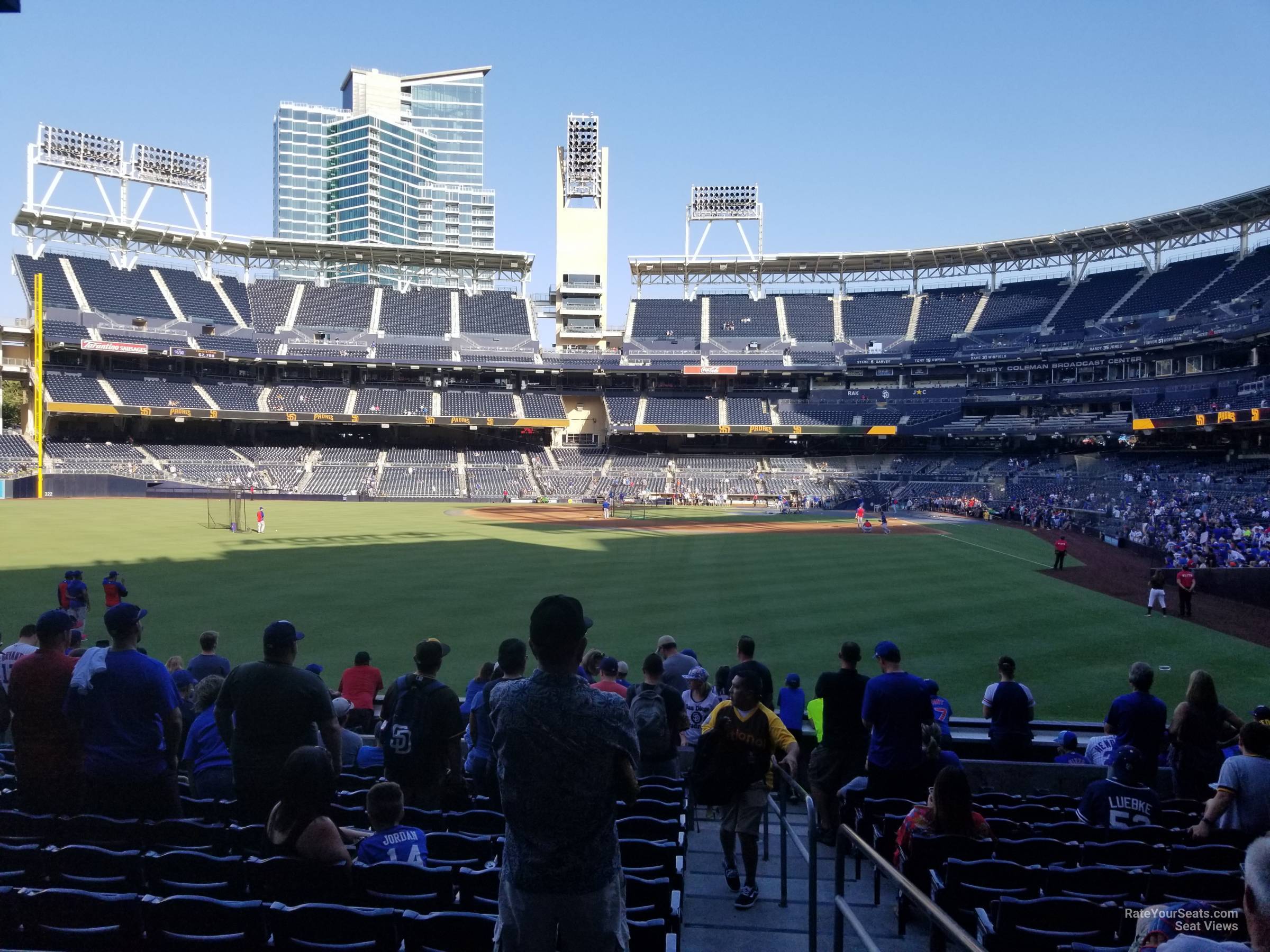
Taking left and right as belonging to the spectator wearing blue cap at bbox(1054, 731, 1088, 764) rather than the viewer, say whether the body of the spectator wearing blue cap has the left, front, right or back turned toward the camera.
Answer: back

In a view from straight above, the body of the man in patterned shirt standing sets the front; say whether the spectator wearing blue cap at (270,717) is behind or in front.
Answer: in front

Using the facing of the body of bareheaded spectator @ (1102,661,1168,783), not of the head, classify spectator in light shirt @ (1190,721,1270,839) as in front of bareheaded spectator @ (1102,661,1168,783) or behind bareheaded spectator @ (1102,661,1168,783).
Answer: behind

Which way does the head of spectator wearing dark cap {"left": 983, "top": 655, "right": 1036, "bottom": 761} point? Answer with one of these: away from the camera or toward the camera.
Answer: away from the camera

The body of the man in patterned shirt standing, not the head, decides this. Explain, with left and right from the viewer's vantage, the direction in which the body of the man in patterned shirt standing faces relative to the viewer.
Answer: facing away from the viewer

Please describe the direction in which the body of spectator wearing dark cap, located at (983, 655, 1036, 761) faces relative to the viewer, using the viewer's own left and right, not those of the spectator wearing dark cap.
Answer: facing away from the viewer

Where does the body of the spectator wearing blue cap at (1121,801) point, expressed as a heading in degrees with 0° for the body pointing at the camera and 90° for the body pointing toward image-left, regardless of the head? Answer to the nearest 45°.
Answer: approximately 180°

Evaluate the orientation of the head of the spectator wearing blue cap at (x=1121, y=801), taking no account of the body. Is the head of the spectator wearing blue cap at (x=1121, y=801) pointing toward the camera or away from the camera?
away from the camera

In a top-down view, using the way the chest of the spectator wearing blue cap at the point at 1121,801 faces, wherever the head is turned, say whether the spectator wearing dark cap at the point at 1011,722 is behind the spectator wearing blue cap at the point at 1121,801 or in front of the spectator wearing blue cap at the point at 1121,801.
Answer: in front

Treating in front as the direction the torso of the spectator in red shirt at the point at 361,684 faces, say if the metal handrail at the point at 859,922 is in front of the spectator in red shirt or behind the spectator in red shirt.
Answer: behind
